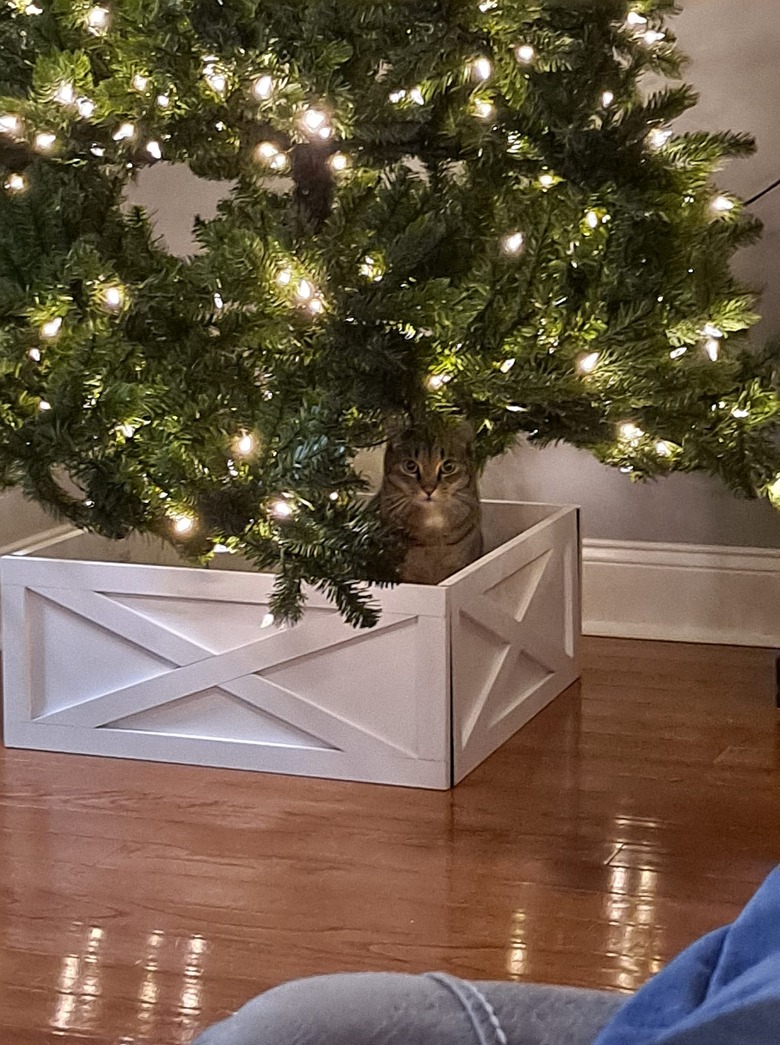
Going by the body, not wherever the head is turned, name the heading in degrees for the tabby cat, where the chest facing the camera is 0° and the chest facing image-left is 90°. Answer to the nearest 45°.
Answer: approximately 0°
